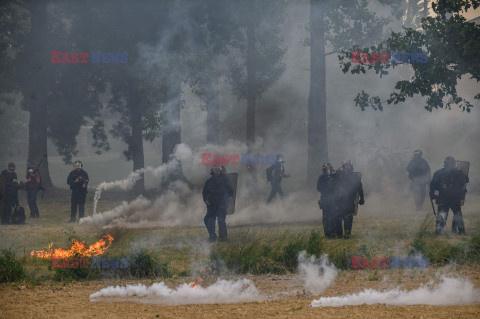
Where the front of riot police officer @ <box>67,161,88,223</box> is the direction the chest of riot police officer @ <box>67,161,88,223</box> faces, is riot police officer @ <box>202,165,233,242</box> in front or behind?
in front

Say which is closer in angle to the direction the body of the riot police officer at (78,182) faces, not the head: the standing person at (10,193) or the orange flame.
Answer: the orange flame

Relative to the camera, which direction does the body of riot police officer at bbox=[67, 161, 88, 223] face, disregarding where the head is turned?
toward the camera

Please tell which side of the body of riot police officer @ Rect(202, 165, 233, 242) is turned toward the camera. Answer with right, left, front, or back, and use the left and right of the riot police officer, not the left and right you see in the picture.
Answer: front

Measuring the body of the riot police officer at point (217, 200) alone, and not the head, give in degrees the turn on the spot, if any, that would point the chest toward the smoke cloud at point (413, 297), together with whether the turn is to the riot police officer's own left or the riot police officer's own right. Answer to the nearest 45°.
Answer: approximately 45° to the riot police officer's own left

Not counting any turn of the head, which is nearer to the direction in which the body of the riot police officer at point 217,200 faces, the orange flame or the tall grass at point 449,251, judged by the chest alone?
the orange flame

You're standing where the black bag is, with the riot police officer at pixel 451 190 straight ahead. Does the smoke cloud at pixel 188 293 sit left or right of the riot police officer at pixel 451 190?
right

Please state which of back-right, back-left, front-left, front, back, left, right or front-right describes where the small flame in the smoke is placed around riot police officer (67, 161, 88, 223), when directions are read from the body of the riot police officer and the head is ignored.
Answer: front

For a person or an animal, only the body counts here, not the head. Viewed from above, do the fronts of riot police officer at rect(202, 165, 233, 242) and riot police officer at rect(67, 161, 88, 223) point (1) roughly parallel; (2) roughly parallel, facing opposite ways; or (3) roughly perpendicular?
roughly parallel

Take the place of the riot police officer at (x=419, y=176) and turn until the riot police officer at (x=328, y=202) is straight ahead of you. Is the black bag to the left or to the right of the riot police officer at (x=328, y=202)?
right

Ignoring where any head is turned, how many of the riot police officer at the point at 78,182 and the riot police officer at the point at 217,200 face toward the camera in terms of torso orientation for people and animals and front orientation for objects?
2

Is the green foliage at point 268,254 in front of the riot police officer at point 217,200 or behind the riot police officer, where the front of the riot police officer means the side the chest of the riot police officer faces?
in front

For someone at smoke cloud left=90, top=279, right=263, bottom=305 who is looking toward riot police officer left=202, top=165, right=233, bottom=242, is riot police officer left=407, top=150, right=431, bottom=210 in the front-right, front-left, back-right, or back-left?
front-right

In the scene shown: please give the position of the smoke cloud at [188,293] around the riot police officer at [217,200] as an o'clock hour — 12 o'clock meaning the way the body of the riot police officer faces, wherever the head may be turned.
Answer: The smoke cloud is roughly at 12 o'clock from the riot police officer.
